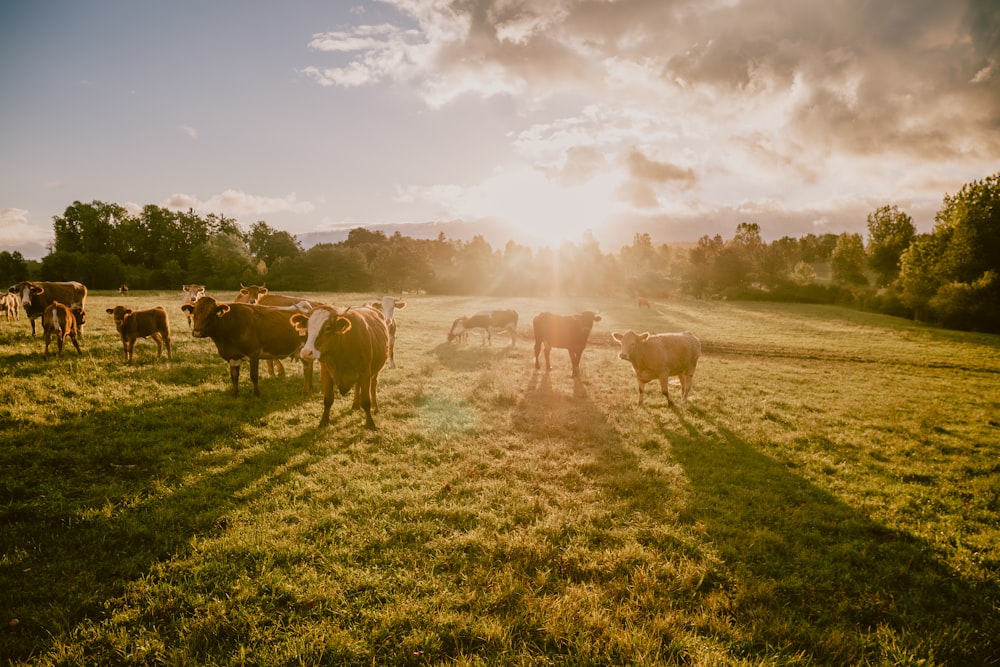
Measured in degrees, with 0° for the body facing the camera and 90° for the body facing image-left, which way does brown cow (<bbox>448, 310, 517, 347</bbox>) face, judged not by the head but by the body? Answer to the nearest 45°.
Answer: approximately 90°

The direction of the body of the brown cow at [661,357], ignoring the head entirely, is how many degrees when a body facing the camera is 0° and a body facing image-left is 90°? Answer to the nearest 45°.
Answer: approximately 45°

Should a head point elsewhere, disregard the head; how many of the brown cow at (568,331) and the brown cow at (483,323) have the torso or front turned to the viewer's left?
1

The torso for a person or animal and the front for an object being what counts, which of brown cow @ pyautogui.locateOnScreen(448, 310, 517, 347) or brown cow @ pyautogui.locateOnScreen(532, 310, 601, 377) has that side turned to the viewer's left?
brown cow @ pyautogui.locateOnScreen(448, 310, 517, 347)

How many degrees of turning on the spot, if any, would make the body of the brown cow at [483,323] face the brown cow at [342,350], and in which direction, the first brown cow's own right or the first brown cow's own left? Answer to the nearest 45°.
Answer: approximately 90° to the first brown cow's own left

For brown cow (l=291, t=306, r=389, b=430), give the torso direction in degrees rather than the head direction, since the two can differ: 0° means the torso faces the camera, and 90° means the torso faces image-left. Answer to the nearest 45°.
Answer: approximately 45°

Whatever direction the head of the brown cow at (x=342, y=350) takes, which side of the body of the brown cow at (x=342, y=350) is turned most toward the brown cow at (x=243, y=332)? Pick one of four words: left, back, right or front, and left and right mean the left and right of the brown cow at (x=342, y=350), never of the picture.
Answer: right
